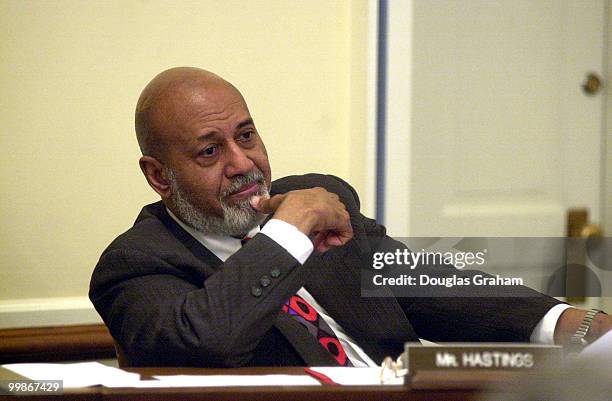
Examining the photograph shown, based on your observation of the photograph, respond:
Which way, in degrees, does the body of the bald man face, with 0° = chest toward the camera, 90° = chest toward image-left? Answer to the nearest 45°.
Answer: approximately 315°

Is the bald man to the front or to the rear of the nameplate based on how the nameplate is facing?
to the rear

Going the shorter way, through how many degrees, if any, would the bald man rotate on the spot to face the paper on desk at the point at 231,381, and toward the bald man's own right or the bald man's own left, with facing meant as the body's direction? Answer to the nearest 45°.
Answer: approximately 45° to the bald man's own right
